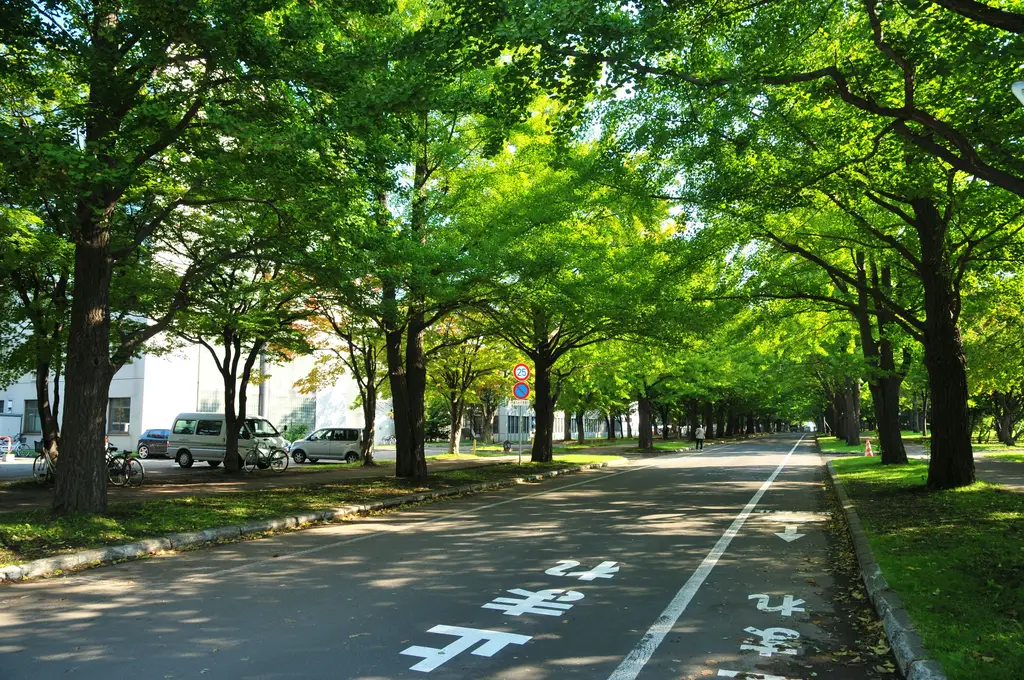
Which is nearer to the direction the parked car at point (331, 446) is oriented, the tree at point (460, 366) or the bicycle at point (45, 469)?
the bicycle

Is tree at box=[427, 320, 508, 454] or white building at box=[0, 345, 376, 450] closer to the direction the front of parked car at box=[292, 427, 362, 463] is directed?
the white building

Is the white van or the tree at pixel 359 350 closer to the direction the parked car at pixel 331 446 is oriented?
the white van

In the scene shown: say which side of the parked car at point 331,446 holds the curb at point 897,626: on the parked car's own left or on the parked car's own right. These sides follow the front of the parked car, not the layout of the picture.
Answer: on the parked car's own left

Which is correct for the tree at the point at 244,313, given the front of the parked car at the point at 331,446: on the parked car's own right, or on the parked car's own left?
on the parked car's own left

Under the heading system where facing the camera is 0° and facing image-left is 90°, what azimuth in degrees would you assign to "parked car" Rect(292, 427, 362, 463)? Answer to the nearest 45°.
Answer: approximately 90°
